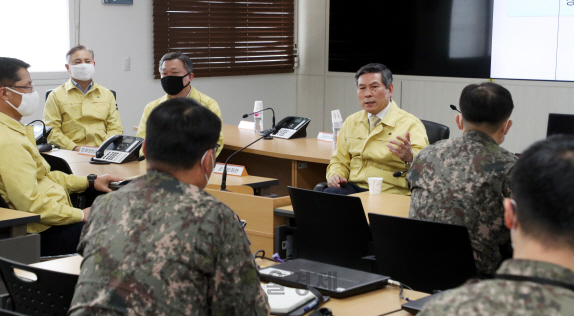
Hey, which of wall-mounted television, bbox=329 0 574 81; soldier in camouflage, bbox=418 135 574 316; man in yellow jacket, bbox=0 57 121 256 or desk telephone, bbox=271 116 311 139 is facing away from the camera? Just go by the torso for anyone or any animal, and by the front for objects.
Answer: the soldier in camouflage

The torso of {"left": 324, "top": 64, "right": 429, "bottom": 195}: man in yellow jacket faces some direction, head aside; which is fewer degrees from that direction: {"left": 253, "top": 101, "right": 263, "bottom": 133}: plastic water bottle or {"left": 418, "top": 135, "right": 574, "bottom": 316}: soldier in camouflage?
the soldier in camouflage

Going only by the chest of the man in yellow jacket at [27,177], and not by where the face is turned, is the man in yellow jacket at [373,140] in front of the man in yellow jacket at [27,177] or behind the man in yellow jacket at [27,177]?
in front

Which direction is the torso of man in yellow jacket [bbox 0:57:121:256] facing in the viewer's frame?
to the viewer's right

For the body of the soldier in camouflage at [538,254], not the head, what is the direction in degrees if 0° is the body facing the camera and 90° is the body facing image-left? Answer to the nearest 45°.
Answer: approximately 180°

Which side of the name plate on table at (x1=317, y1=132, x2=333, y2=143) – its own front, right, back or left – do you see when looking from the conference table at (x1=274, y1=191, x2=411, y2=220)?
front

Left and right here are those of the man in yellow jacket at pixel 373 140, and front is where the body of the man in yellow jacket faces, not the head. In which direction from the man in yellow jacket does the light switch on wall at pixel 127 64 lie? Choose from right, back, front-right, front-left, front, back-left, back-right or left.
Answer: right

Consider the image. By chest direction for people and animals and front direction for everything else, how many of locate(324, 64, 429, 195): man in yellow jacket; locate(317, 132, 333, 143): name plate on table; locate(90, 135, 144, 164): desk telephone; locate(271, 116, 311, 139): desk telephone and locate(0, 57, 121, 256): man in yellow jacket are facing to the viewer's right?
1

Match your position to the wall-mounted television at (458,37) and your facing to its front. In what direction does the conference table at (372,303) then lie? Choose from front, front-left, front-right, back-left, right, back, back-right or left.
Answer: front

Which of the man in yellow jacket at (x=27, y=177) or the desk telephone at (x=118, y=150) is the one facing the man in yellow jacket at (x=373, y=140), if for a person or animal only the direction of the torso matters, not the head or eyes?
the man in yellow jacket at (x=27, y=177)

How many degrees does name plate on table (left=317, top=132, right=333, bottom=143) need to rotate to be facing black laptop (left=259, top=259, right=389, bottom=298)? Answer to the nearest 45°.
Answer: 0° — it already faces it

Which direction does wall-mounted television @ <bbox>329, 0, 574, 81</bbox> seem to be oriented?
toward the camera

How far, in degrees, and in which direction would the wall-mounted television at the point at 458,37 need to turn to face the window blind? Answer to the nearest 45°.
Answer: approximately 90° to its right

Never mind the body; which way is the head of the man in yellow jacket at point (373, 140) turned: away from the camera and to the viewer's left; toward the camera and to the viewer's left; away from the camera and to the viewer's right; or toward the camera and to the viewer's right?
toward the camera and to the viewer's left

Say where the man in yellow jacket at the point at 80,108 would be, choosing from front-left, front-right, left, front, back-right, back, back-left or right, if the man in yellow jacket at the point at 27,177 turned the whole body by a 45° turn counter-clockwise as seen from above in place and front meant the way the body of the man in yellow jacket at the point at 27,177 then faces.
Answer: front-left

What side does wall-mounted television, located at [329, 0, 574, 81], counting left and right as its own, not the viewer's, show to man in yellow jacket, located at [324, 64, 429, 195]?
front

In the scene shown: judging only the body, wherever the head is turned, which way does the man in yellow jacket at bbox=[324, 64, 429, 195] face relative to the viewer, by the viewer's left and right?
facing the viewer and to the left of the viewer
